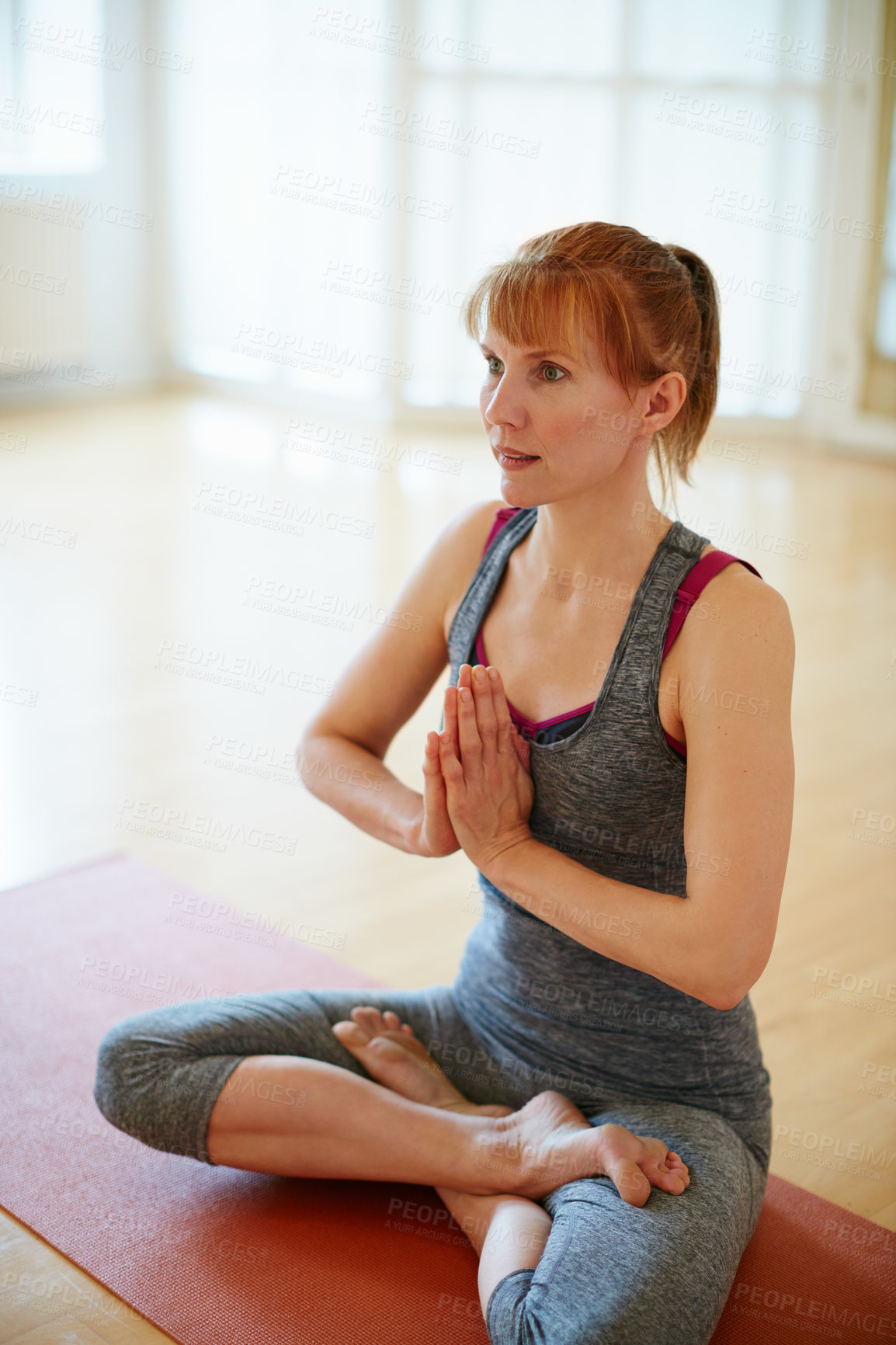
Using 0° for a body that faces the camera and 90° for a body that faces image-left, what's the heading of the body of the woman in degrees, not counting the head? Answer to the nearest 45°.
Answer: approximately 45°
